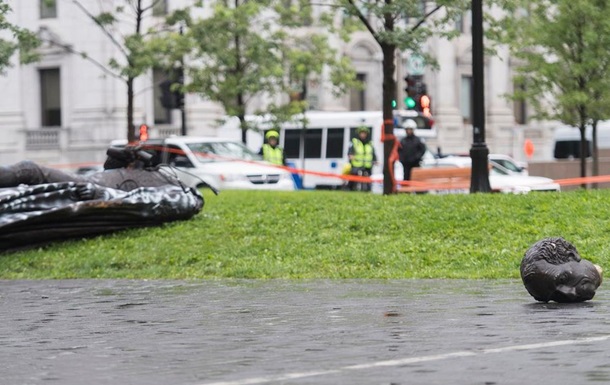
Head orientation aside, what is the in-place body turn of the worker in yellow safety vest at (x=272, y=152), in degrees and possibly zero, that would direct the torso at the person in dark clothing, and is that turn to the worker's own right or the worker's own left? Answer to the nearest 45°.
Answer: approximately 45° to the worker's own left

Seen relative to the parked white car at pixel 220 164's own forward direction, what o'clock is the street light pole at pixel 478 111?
The street light pole is roughly at 1 o'clock from the parked white car.

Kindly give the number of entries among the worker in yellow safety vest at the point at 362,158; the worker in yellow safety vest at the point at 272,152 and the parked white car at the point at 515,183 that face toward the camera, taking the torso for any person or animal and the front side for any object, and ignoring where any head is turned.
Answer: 2

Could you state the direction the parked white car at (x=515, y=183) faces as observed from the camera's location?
facing to the right of the viewer

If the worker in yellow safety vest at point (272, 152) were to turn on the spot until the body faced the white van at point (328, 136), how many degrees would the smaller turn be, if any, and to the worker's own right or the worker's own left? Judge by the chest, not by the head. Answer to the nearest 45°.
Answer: approximately 180°

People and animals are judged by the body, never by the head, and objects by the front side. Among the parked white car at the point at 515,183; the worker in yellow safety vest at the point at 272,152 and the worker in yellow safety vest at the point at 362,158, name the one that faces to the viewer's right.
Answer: the parked white car

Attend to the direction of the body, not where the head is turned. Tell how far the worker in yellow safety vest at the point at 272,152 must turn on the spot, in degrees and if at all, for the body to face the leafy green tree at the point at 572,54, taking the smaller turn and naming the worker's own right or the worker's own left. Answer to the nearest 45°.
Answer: approximately 90° to the worker's own left

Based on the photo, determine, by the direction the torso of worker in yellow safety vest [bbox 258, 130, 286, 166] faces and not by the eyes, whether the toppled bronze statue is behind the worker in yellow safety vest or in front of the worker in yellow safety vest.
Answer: in front

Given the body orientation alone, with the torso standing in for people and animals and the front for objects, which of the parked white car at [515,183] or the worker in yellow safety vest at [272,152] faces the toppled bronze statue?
the worker in yellow safety vest

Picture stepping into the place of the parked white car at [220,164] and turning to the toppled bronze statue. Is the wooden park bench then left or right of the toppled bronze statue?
left

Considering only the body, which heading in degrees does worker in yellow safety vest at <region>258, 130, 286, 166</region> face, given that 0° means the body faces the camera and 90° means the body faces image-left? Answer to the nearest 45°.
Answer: approximately 0°
